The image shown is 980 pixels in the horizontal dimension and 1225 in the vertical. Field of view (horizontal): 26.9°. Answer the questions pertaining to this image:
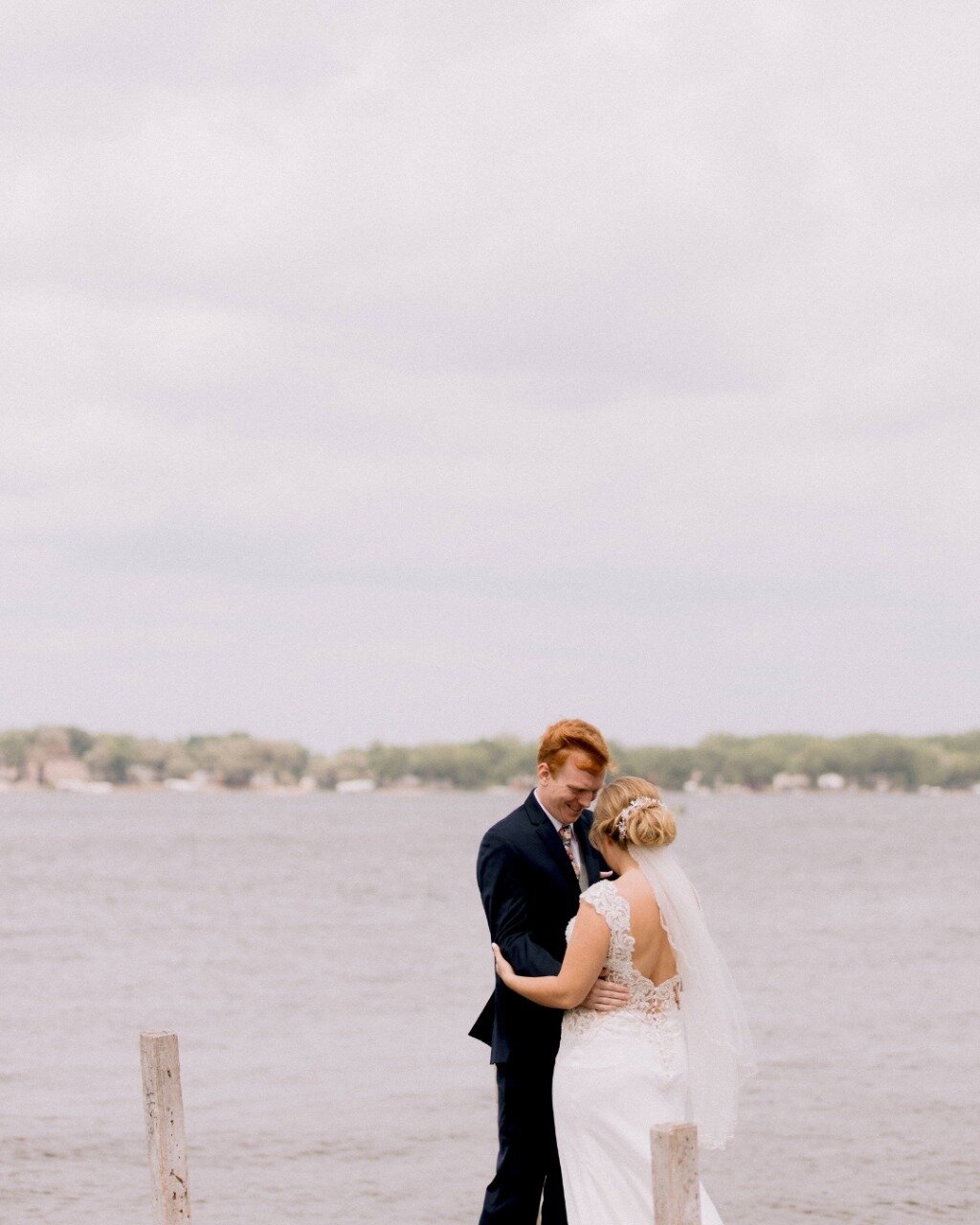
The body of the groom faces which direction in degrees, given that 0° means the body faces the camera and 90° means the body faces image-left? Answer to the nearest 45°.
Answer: approximately 315°

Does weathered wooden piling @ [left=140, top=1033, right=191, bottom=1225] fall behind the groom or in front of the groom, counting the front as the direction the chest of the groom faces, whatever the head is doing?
behind

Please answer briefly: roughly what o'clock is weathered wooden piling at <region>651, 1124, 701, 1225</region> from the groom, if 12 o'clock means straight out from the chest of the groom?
The weathered wooden piling is roughly at 1 o'clock from the groom.

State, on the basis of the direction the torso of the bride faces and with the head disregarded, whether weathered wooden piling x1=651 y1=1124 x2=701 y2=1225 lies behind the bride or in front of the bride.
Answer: behind

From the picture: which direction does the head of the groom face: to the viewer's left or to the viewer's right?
to the viewer's right

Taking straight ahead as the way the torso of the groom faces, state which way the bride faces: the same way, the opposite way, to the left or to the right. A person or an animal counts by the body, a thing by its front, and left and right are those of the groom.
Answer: the opposite way

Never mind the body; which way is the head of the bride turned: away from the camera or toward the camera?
away from the camera

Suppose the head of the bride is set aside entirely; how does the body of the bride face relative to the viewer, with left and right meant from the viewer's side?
facing away from the viewer and to the left of the viewer
